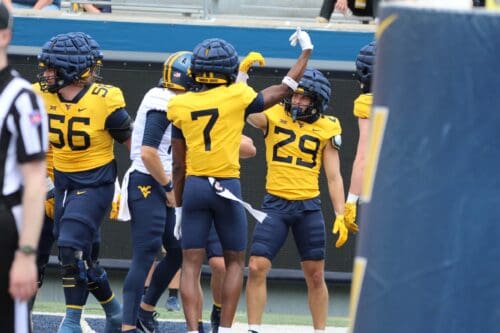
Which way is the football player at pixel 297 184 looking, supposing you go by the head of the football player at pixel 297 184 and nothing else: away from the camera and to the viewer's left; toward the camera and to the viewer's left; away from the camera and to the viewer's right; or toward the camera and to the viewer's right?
toward the camera and to the viewer's left

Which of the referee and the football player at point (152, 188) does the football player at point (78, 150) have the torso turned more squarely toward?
the referee

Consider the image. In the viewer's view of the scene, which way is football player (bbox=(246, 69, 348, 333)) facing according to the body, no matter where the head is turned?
toward the camera

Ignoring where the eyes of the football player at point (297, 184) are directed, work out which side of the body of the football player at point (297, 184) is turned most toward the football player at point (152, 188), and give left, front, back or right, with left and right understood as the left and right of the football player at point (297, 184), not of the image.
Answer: right

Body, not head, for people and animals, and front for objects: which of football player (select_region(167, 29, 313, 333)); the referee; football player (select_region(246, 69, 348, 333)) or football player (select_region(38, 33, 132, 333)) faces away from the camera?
football player (select_region(167, 29, 313, 333))

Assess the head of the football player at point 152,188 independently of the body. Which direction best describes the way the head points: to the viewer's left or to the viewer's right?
to the viewer's right

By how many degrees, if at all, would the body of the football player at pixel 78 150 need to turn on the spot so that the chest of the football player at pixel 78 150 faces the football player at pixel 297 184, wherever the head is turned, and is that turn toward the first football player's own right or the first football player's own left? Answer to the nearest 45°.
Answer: approximately 135° to the first football player's own left

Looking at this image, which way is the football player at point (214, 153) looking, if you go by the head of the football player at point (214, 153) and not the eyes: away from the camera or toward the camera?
away from the camera

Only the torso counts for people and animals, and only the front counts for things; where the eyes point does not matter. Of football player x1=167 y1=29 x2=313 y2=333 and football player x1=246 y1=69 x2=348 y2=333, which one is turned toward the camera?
football player x1=246 y1=69 x2=348 y2=333

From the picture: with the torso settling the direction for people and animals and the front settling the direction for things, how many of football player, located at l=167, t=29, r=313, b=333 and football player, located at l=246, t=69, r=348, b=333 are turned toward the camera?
1

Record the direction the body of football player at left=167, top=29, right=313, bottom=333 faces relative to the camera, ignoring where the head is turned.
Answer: away from the camera

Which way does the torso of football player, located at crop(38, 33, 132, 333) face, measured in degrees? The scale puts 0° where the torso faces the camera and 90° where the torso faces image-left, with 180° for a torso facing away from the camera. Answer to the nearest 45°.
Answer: approximately 45°

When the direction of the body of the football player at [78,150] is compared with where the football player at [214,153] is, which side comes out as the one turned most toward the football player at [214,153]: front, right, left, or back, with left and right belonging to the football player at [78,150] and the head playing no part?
left

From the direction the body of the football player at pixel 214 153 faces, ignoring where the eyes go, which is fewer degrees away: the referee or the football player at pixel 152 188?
the football player

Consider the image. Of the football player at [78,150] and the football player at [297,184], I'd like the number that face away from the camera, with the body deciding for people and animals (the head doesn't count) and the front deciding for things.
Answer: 0
